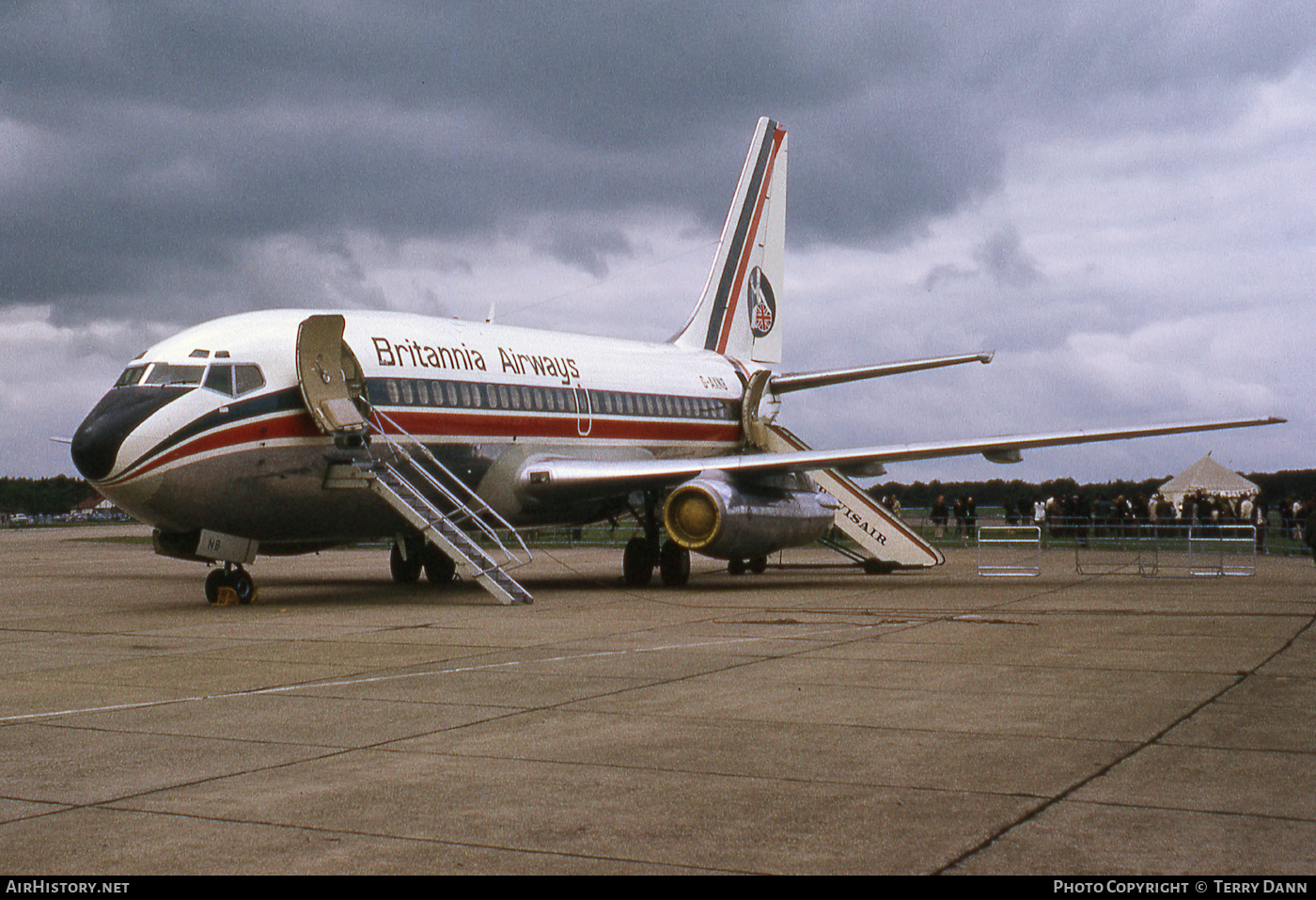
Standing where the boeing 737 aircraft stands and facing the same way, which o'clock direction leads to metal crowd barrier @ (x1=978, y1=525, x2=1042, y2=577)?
The metal crowd barrier is roughly at 6 o'clock from the boeing 737 aircraft.

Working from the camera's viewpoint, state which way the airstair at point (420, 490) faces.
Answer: facing the viewer and to the right of the viewer

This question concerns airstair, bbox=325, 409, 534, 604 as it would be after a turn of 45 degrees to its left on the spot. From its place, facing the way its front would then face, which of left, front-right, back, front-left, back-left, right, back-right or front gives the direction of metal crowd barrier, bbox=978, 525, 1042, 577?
front-left

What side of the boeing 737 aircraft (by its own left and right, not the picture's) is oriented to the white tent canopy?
back

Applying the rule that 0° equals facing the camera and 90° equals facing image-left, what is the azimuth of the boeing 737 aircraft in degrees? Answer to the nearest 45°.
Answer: approximately 45°

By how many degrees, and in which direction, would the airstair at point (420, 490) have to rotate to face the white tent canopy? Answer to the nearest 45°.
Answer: approximately 90° to its left

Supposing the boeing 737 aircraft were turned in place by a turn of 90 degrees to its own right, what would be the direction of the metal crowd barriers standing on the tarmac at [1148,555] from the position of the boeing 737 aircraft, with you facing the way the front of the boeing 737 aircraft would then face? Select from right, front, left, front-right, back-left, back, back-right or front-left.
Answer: right
